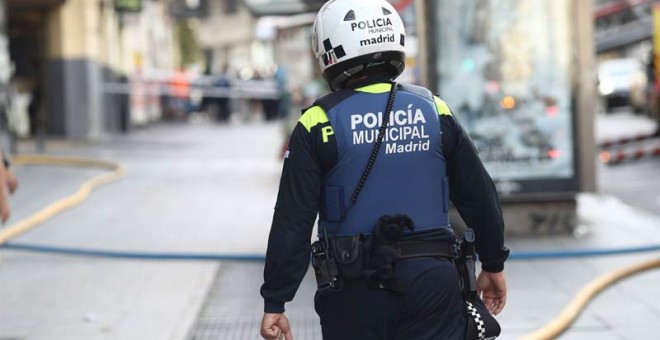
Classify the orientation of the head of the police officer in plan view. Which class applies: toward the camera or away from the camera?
away from the camera

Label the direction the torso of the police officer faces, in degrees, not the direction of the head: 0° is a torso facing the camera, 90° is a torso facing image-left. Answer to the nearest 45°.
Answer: approximately 180°
